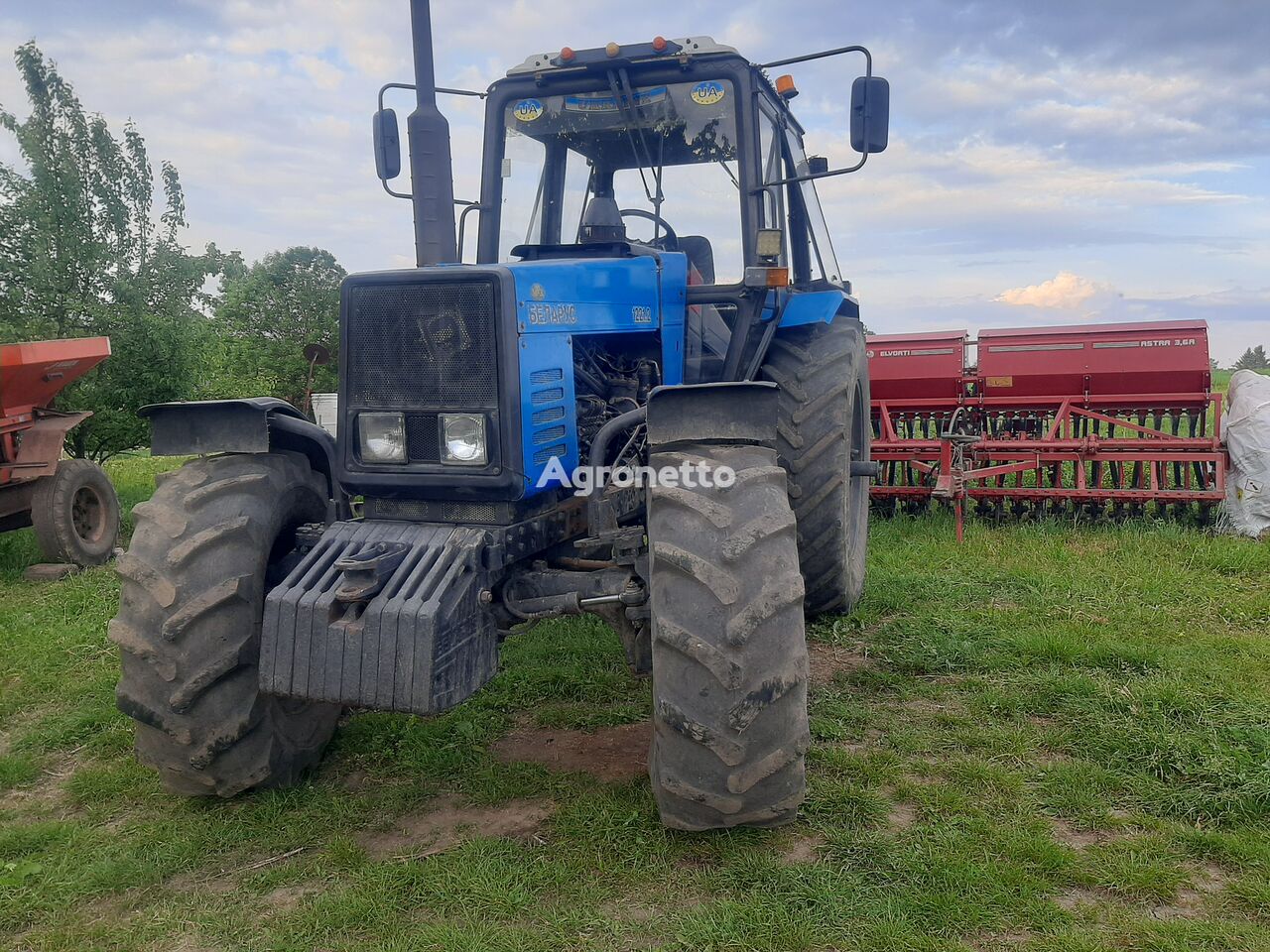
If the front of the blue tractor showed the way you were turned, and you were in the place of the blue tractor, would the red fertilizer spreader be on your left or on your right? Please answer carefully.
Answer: on your right

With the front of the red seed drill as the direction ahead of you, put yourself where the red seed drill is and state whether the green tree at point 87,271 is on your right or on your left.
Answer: on your right

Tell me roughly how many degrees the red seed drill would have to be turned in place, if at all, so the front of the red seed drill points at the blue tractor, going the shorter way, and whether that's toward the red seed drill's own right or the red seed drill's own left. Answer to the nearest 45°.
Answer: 0° — it already faces it

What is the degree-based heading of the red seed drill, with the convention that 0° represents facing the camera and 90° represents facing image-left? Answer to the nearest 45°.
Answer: approximately 0°

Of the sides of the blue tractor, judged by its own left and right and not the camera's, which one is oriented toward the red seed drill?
back

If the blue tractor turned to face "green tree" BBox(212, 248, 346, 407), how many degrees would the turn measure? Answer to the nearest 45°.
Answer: approximately 135° to its right

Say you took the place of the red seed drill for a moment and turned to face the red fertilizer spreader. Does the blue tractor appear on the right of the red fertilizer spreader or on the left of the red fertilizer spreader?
left

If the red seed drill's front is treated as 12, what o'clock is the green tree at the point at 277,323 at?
The green tree is roughly at 4 o'clock from the red seed drill.

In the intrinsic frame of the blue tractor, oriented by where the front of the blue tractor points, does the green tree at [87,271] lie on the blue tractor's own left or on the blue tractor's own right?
on the blue tractor's own right

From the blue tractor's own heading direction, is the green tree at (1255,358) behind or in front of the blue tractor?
behind
